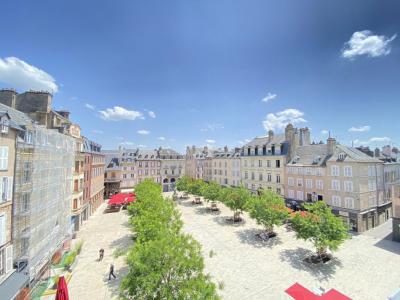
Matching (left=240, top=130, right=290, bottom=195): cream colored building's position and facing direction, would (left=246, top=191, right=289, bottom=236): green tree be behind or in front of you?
in front

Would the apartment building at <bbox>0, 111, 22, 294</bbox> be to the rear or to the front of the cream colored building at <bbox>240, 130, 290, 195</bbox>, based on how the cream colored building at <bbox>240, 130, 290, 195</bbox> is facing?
to the front

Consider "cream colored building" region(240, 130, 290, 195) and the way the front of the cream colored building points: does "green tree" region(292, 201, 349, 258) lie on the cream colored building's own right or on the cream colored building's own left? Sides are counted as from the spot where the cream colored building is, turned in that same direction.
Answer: on the cream colored building's own left

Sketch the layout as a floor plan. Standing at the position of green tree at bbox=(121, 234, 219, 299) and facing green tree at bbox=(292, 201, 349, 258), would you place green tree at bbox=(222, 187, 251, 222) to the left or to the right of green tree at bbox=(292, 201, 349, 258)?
left

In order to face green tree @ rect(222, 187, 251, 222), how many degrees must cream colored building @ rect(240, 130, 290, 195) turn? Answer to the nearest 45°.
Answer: approximately 45° to its left

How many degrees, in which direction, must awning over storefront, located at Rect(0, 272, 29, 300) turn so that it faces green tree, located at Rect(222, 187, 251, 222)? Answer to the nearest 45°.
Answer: approximately 45° to its left

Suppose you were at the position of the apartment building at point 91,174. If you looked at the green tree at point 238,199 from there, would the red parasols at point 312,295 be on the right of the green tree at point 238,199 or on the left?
right

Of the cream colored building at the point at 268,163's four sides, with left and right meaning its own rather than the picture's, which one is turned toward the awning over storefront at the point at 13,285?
front

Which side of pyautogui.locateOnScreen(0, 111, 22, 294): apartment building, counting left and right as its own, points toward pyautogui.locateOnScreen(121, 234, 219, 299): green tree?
front

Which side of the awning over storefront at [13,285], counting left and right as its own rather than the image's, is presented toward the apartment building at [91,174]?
left

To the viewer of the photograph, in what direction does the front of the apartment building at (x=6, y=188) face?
facing the viewer and to the right of the viewer
